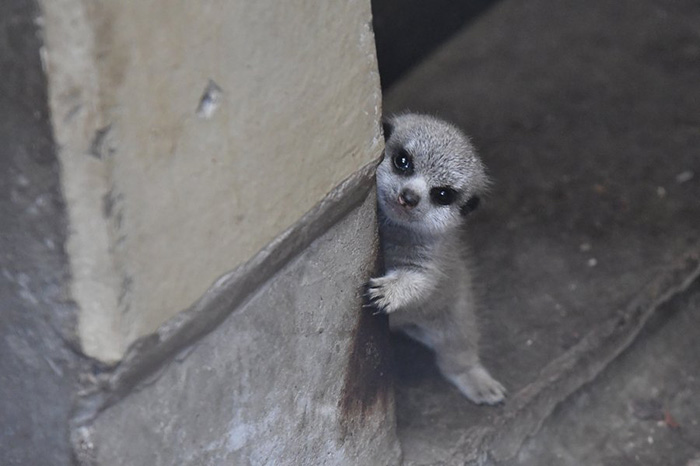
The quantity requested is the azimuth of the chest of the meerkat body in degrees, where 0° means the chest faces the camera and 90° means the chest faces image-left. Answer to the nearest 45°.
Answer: approximately 45°
